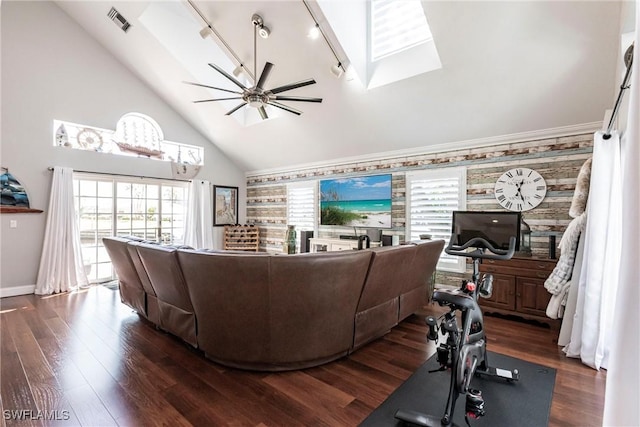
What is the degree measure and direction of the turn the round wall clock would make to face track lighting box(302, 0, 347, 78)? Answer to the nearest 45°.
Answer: approximately 45° to its right

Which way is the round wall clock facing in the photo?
toward the camera

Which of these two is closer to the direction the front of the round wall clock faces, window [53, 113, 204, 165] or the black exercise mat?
the black exercise mat

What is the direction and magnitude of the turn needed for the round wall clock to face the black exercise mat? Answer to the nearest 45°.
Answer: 0° — it already faces it

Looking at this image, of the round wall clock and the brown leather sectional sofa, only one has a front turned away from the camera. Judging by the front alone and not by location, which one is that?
the brown leather sectional sofa

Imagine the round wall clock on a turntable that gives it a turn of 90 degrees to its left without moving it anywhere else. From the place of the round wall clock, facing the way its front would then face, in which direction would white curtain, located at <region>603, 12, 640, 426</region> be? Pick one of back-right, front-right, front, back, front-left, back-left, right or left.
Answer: right

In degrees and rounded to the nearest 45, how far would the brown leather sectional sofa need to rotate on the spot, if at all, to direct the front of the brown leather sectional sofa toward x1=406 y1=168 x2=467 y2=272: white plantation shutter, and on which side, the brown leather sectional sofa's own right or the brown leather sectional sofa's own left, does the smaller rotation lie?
approximately 45° to the brown leather sectional sofa's own right

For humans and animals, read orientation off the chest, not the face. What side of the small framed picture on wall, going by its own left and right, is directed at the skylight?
front

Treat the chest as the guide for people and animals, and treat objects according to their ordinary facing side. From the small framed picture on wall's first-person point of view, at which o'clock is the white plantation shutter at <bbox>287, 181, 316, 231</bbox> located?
The white plantation shutter is roughly at 12 o'clock from the small framed picture on wall.

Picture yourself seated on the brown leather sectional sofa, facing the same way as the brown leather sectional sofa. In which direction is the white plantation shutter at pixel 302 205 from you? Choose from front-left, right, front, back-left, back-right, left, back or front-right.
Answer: front

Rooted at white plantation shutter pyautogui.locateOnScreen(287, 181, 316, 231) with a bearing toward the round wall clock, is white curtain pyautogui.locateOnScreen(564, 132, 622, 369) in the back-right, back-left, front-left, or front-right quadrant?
front-right

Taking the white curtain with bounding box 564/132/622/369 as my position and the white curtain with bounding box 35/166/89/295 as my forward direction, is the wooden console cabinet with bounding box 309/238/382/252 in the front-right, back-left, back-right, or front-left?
front-right

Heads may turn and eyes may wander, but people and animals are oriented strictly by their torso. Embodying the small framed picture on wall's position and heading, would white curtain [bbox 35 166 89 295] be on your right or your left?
on your right

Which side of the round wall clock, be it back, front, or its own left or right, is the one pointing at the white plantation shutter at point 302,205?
right

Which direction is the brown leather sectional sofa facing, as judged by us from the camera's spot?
facing away from the viewer

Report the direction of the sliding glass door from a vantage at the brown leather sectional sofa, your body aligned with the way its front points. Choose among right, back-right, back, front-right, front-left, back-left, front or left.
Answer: front-left

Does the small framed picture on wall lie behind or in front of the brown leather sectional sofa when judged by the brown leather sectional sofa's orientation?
in front

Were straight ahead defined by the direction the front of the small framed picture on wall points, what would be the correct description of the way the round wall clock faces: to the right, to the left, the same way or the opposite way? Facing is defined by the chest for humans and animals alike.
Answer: to the right

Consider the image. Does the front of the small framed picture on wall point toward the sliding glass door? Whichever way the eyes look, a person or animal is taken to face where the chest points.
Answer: no

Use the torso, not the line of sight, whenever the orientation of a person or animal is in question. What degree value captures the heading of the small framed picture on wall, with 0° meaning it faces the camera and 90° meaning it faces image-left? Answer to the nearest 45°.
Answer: approximately 315°

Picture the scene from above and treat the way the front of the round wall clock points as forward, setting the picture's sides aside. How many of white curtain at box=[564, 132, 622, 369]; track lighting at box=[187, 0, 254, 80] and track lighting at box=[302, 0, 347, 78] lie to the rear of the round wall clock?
0
